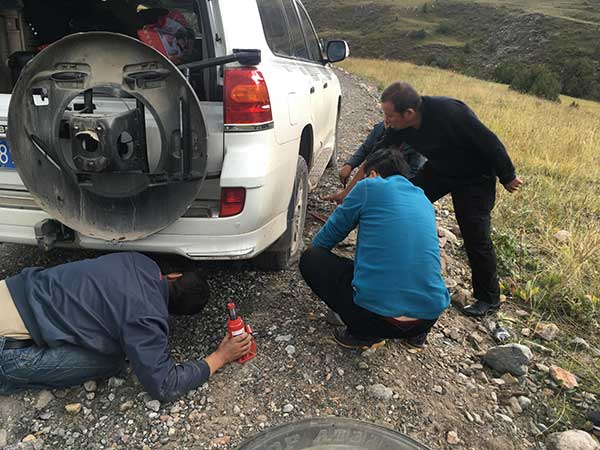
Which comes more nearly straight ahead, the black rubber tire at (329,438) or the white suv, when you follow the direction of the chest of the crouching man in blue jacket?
the white suv

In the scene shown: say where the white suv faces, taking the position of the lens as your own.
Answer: facing away from the viewer and to the right of the viewer

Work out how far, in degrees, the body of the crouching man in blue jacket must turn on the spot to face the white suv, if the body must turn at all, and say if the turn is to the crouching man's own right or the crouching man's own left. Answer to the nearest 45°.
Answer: approximately 45° to the crouching man's own left

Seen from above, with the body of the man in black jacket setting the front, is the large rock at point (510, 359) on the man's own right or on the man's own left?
on the man's own left

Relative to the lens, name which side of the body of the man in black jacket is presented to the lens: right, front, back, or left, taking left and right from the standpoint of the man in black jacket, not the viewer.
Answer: left

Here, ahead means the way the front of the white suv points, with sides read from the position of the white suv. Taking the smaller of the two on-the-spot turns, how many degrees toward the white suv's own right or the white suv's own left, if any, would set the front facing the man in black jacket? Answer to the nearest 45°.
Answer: approximately 135° to the white suv's own right

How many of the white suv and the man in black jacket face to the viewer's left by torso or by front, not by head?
1

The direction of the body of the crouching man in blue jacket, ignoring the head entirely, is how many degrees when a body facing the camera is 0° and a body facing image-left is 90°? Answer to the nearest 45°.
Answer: approximately 135°

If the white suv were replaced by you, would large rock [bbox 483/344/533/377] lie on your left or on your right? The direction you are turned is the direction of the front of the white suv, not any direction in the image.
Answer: on your right

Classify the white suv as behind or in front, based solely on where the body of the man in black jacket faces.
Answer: in front

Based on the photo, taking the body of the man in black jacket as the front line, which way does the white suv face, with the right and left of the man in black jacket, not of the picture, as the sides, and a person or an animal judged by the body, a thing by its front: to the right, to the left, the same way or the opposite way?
to the right
